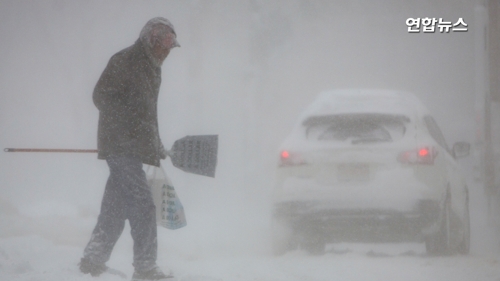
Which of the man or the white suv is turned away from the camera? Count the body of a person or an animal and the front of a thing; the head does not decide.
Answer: the white suv

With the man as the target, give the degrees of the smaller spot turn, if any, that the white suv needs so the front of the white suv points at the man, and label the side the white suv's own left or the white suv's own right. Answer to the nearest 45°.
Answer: approximately 135° to the white suv's own left

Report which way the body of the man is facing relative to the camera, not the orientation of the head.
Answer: to the viewer's right

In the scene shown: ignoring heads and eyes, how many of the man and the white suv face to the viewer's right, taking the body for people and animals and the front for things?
1

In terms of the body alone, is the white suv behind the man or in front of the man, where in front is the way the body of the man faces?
in front

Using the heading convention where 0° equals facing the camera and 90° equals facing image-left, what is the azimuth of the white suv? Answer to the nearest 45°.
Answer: approximately 180°
